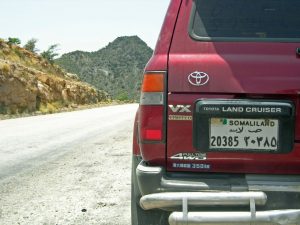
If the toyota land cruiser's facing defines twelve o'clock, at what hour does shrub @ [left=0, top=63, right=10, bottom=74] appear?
The shrub is roughly at 11 o'clock from the toyota land cruiser.

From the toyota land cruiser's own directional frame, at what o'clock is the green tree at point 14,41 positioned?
The green tree is roughly at 11 o'clock from the toyota land cruiser.

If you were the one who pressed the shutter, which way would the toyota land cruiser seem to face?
facing away from the viewer
